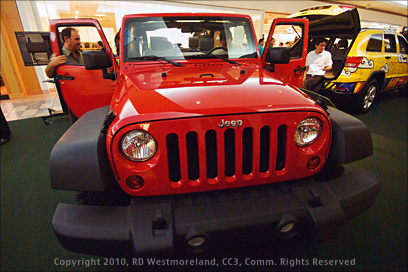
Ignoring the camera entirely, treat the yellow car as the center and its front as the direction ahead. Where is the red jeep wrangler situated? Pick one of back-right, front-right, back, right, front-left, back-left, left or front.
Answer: back-right

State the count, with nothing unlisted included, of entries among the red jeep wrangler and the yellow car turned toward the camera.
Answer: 1

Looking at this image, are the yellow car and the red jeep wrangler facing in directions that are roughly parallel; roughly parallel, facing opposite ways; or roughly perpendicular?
roughly perpendicular

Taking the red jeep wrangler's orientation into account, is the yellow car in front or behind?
behind

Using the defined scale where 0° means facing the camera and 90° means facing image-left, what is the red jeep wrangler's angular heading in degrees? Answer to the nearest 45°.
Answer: approximately 0°

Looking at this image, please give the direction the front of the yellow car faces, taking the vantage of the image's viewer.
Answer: facing away from the viewer and to the right of the viewer

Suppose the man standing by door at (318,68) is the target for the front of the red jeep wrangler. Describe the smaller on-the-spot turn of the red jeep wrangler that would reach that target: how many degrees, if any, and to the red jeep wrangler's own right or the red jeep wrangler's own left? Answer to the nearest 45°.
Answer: approximately 135° to the red jeep wrangler's own left
